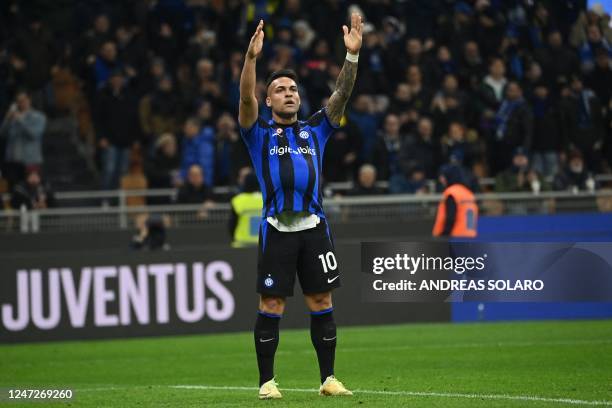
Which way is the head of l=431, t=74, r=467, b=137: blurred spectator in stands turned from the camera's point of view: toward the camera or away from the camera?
toward the camera

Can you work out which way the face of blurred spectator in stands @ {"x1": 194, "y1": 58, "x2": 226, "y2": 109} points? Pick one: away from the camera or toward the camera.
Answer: toward the camera

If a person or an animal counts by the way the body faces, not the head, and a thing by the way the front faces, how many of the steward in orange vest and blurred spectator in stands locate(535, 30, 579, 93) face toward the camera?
1

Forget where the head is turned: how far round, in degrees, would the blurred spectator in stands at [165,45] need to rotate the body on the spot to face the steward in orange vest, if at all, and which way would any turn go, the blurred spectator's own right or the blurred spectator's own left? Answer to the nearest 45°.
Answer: approximately 45° to the blurred spectator's own left

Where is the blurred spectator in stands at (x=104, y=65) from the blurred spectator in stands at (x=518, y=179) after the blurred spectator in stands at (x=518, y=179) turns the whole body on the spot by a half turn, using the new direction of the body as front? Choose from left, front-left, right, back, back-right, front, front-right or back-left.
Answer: left

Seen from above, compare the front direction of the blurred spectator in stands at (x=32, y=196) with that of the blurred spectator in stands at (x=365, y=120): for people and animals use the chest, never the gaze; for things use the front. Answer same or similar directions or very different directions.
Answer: same or similar directions

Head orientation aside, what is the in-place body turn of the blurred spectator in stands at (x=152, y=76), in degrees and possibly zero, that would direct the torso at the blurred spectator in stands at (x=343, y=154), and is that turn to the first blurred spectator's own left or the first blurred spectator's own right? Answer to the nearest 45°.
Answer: approximately 90° to the first blurred spectator's own left

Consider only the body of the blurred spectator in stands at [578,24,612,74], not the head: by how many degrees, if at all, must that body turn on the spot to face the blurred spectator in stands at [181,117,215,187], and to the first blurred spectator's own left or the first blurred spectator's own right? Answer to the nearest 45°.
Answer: approximately 45° to the first blurred spectator's own right

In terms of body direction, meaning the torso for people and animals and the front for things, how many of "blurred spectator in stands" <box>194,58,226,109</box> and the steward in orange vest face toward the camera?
1

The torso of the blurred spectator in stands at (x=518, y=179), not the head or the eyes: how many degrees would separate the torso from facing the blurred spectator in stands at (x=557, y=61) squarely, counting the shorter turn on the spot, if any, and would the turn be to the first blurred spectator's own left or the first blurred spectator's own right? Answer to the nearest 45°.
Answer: approximately 180°

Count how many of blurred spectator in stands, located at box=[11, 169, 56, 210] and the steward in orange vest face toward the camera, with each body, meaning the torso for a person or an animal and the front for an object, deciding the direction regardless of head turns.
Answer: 1

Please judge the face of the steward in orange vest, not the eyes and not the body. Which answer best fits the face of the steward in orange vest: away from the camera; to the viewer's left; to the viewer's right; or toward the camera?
away from the camera

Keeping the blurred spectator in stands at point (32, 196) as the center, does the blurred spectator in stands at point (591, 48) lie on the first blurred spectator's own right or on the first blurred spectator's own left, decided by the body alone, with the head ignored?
on the first blurred spectator's own left

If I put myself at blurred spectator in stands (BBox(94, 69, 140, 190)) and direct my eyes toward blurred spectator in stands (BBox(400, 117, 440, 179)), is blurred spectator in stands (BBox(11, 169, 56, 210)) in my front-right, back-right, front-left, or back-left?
back-right

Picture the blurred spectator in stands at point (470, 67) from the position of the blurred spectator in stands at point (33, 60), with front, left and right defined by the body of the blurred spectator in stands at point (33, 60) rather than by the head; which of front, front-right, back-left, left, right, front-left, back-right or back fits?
left

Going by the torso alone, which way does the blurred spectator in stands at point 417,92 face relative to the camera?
toward the camera

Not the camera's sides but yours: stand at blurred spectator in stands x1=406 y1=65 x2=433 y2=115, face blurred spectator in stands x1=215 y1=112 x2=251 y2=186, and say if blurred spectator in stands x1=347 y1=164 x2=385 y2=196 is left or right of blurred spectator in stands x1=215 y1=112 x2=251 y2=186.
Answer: left

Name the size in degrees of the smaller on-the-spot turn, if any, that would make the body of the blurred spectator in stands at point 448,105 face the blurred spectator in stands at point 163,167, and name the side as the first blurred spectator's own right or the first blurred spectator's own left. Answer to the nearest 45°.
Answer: approximately 90° to the first blurred spectator's own right

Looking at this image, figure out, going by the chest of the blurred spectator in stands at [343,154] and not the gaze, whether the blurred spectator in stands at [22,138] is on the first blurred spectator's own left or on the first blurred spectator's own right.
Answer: on the first blurred spectator's own right

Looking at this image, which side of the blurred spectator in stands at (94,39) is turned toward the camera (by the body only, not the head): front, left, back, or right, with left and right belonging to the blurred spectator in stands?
front
